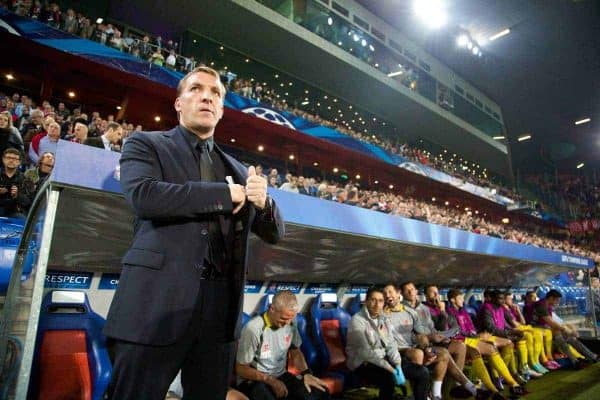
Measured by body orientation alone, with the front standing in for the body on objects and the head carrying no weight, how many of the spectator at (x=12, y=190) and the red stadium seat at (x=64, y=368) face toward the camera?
2

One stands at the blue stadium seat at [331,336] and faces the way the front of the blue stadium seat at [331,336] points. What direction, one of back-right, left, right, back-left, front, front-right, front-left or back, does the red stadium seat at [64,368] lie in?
right

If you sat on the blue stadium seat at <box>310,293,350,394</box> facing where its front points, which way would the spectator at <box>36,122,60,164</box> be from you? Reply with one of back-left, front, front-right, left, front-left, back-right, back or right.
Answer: back-right

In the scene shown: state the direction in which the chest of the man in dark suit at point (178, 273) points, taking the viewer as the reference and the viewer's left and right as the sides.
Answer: facing the viewer and to the right of the viewer

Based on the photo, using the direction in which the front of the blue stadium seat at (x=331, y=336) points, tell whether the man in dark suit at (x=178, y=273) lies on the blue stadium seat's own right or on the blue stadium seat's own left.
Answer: on the blue stadium seat's own right

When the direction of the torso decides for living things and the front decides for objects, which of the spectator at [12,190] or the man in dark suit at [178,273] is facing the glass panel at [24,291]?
the spectator

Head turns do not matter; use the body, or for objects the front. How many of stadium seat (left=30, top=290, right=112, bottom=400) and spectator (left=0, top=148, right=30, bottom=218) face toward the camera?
2

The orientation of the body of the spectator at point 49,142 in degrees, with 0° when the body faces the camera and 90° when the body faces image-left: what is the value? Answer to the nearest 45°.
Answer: approximately 315°

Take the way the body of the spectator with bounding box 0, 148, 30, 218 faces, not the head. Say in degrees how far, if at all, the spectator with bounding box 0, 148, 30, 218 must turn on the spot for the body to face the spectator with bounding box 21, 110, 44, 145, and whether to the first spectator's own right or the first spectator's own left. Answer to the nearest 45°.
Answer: approximately 180°

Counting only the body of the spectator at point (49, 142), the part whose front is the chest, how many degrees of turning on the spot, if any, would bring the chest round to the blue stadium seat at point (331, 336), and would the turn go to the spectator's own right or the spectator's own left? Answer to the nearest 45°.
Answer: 0° — they already face it

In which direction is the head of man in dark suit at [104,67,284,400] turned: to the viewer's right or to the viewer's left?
to the viewer's right

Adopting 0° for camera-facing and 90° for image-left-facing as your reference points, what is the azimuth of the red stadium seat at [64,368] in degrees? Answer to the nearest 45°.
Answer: approximately 0°
